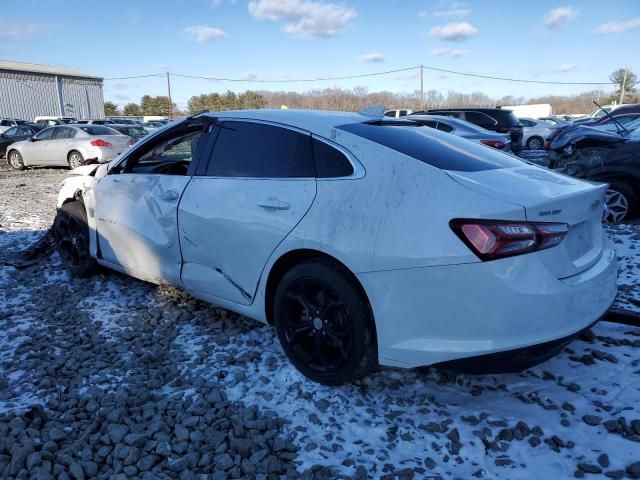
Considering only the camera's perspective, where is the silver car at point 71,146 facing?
facing away from the viewer and to the left of the viewer

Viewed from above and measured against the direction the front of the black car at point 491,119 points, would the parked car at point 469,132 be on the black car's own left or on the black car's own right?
on the black car's own left

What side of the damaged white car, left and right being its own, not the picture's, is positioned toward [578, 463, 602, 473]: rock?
back

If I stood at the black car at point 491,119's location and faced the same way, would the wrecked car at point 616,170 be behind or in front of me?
behind

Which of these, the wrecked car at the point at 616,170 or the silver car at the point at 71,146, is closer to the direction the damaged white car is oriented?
the silver car

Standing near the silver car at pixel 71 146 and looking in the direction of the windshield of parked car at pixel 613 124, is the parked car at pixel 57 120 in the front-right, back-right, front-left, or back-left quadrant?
back-left

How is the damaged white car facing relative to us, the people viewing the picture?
facing away from the viewer and to the left of the viewer

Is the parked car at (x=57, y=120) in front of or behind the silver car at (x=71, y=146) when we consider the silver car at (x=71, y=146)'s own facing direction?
in front
